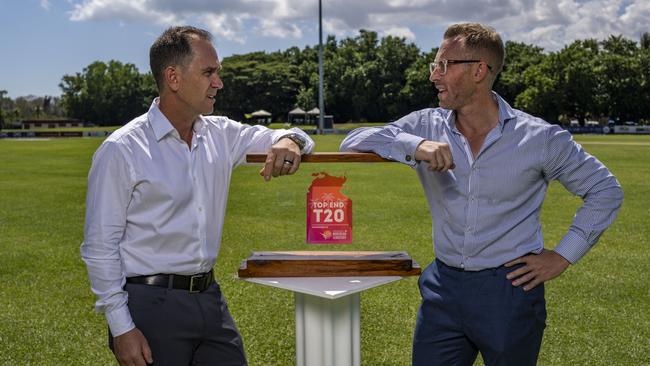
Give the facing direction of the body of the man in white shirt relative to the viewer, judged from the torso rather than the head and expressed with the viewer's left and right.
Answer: facing the viewer and to the right of the viewer

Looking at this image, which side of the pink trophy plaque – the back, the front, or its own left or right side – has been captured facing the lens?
front

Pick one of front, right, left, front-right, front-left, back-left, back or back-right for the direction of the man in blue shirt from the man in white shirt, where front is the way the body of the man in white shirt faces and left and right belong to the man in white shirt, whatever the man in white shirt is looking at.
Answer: front-left

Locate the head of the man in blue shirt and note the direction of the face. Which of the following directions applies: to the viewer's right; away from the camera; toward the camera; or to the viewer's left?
to the viewer's left

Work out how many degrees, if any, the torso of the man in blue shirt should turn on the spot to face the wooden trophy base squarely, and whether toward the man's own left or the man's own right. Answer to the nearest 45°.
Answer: approximately 45° to the man's own right

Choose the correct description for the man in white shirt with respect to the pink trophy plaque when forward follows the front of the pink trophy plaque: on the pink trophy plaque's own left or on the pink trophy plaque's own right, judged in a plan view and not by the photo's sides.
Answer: on the pink trophy plaque's own right

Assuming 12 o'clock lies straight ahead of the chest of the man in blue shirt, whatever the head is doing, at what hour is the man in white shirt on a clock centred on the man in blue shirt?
The man in white shirt is roughly at 1 o'clock from the man in blue shirt.

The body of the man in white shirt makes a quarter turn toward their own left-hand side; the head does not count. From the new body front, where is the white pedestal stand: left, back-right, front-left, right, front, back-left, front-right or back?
front-right

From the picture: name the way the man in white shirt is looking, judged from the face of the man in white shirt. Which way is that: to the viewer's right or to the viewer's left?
to the viewer's right

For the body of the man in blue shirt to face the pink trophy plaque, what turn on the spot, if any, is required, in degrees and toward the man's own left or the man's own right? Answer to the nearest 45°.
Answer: approximately 45° to the man's own right

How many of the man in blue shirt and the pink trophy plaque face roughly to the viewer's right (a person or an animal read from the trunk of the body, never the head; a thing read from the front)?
0

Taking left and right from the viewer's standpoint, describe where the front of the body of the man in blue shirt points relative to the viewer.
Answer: facing the viewer and to the left of the viewer
